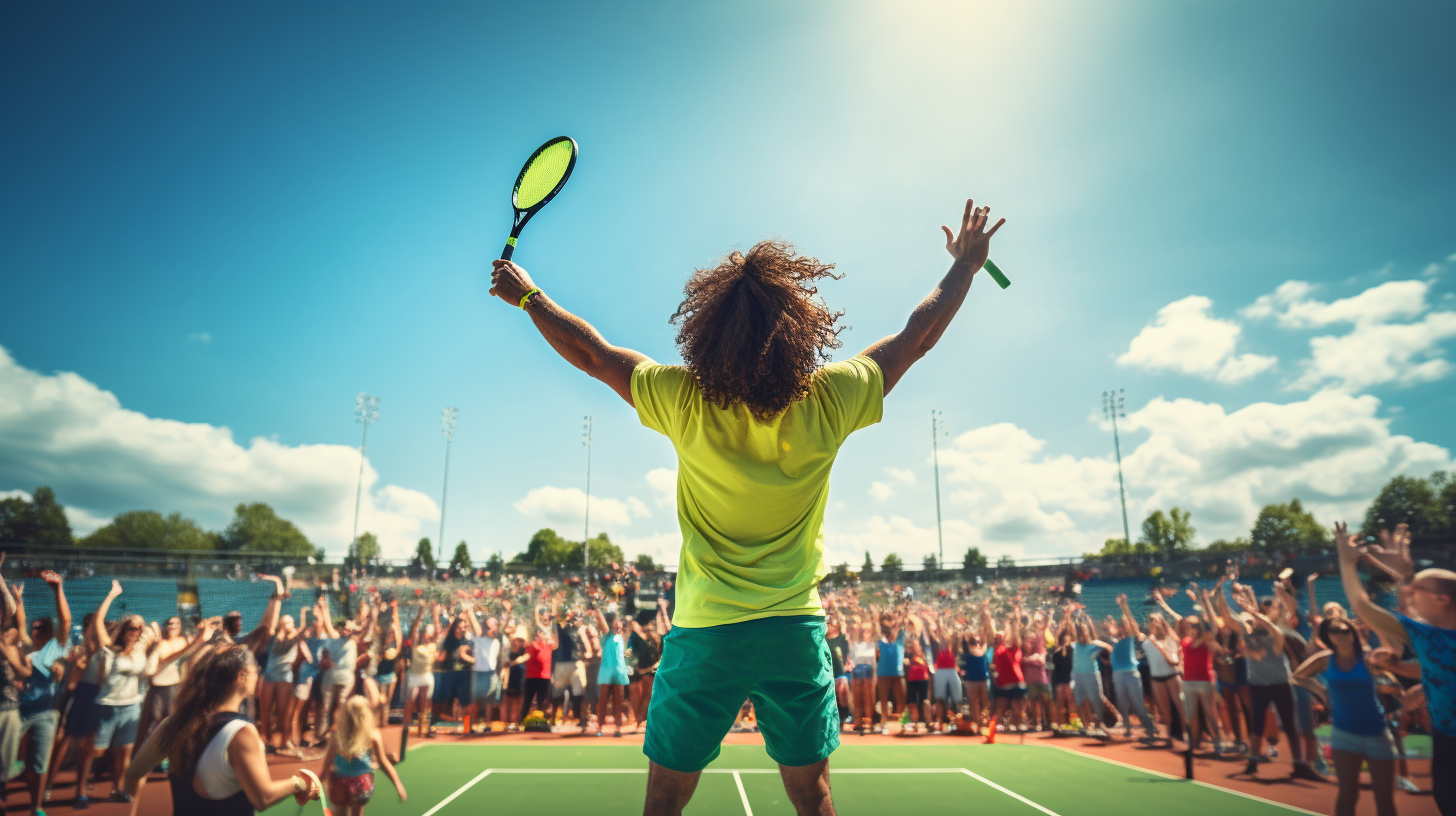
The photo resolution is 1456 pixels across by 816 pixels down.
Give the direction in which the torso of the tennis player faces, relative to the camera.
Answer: away from the camera

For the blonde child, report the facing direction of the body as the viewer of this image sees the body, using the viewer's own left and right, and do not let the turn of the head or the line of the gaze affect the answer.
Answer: facing away from the viewer

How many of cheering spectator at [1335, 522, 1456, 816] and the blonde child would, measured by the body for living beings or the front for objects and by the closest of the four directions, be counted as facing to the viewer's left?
1

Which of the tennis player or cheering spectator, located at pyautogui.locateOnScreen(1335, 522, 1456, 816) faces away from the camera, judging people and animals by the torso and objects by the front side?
the tennis player

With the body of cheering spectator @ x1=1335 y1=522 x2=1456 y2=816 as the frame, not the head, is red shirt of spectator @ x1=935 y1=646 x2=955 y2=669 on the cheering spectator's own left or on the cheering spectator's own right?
on the cheering spectator's own right

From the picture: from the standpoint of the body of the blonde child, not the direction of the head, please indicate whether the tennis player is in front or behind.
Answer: behind

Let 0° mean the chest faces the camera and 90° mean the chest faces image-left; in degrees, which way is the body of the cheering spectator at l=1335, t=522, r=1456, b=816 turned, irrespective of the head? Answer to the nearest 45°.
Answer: approximately 90°

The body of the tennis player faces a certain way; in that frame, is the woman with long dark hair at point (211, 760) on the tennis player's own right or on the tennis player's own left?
on the tennis player's own left

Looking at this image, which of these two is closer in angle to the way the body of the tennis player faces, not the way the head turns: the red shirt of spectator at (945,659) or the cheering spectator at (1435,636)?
the red shirt of spectator
